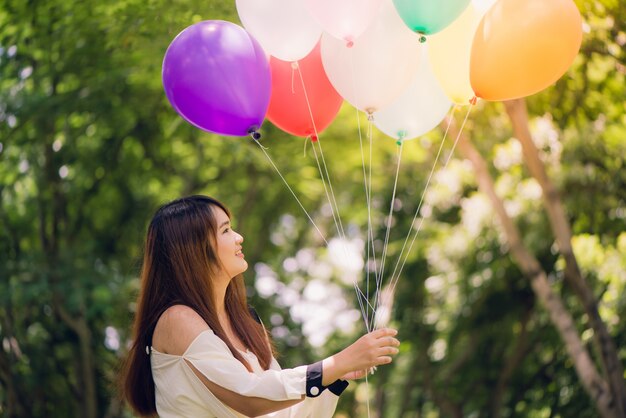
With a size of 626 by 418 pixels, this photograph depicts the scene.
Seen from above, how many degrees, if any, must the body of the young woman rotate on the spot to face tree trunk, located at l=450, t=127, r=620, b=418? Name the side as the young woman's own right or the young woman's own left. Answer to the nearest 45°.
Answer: approximately 45° to the young woman's own left

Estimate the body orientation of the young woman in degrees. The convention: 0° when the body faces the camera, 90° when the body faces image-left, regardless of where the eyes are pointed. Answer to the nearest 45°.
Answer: approximately 270°

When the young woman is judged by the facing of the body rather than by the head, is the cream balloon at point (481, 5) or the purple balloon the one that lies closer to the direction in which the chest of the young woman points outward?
the cream balloon

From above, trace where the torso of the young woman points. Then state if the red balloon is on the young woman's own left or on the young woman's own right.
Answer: on the young woman's own left

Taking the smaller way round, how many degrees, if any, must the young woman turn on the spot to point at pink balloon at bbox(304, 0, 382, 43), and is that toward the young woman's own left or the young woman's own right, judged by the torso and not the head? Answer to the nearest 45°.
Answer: approximately 45° to the young woman's own left

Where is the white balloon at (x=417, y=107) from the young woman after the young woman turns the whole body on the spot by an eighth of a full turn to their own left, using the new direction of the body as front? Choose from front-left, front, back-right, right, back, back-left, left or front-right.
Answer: front

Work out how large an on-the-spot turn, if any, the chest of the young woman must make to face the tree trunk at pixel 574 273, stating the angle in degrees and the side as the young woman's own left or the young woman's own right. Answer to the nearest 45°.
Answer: approximately 45° to the young woman's own left

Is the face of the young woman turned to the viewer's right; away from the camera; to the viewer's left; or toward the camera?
to the viewer's right

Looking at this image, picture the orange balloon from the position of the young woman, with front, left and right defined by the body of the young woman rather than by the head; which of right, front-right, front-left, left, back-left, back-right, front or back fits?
front-left
